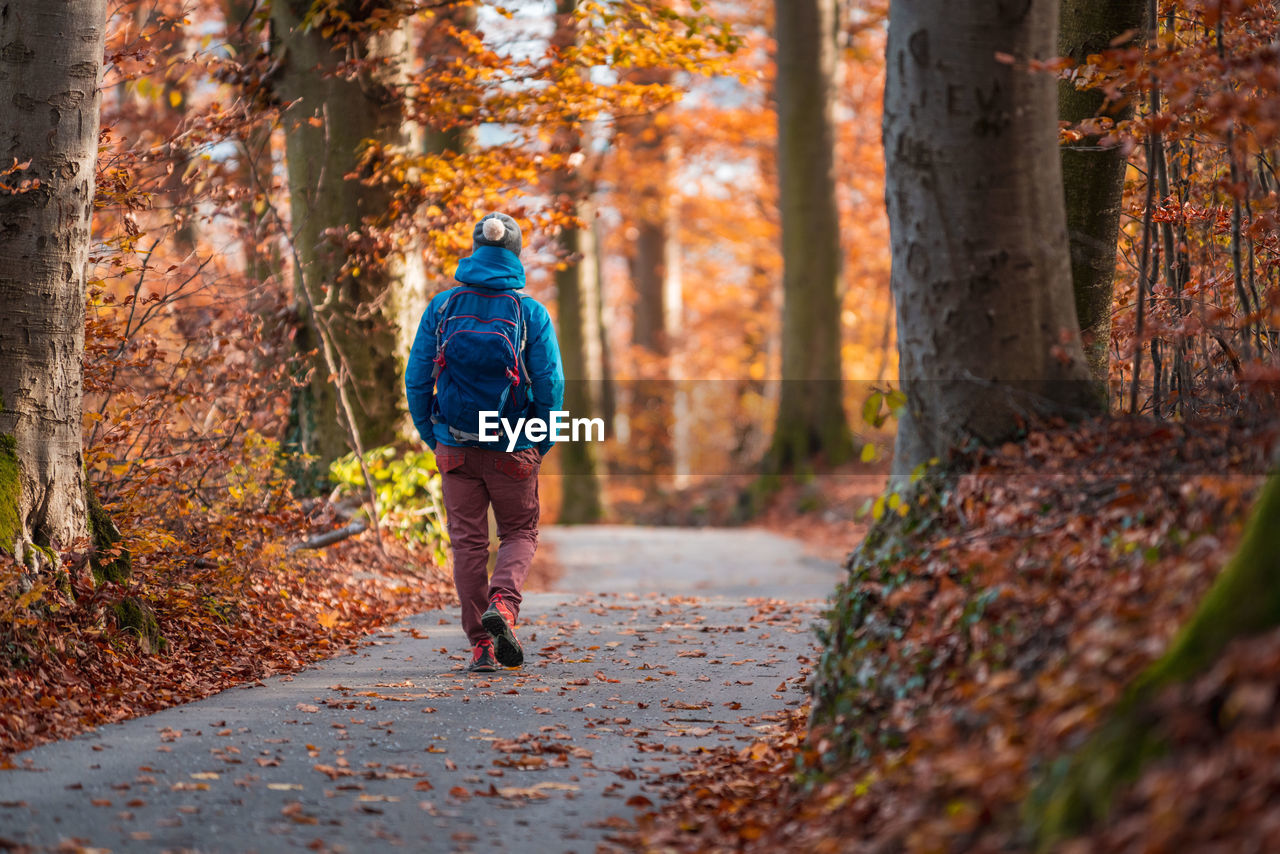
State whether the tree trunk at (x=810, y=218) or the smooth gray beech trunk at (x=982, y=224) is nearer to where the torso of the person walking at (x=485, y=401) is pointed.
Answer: the tree trunk

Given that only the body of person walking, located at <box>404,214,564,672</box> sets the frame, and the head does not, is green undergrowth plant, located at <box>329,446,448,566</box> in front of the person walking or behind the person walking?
in front

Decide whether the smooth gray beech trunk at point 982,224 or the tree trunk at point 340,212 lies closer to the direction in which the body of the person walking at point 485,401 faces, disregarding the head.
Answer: the tree trunk

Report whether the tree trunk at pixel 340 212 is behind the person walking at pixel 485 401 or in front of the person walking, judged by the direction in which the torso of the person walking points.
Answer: in front

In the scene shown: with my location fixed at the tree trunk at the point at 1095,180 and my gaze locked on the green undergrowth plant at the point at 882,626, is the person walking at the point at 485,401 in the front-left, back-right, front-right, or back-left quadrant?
front-right

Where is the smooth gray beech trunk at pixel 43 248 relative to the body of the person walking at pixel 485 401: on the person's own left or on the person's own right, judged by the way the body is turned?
on the person's own left

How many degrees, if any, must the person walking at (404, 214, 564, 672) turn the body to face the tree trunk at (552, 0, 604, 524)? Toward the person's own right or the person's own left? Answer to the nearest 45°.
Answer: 0° — they already face it

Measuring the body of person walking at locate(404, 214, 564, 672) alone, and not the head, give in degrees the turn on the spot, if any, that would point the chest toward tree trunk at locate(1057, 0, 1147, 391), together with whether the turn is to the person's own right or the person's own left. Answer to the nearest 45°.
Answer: approximately 90° to the person's own right

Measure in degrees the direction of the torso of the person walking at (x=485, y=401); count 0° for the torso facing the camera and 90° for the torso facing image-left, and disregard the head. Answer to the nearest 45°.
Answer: approximately 180°

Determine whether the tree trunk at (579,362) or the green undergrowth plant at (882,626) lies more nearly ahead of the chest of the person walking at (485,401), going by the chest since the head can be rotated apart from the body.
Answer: the tree trunk
